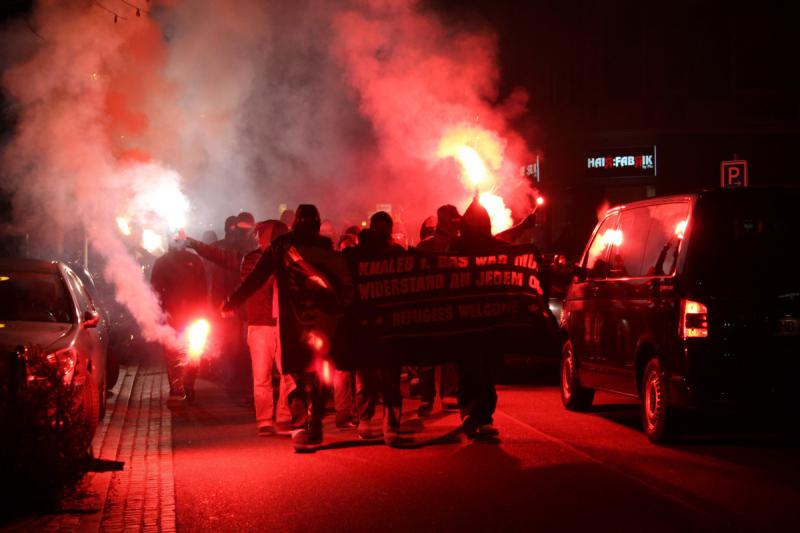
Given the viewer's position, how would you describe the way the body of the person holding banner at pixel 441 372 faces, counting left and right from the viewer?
facing the viewer

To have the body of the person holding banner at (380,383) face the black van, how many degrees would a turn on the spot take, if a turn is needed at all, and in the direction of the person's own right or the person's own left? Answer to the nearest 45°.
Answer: approximately 90° to the person's own left

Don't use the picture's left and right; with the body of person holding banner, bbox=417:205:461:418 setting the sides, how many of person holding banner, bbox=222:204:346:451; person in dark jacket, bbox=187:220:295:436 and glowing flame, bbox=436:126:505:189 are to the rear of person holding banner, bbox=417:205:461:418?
1

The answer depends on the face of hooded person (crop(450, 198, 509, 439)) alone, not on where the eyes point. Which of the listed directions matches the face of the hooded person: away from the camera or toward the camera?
toward the camera

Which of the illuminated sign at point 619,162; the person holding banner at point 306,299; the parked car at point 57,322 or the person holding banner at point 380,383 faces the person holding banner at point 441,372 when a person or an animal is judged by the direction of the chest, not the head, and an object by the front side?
the illuminated sign

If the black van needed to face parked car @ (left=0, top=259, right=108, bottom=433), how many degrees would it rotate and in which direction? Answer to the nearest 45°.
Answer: approximately 45° to its left

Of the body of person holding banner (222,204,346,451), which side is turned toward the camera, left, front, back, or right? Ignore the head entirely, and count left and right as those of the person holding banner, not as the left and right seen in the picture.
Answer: front

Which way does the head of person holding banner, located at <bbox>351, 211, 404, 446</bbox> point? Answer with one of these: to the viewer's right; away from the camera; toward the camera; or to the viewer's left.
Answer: toward the camera

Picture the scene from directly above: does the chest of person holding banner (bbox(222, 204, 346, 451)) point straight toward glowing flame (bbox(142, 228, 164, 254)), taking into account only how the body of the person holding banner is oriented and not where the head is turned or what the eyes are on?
no

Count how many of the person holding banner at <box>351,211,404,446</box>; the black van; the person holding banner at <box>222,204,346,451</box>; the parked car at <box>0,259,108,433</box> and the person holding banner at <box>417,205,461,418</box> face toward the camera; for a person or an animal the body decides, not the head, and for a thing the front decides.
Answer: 4

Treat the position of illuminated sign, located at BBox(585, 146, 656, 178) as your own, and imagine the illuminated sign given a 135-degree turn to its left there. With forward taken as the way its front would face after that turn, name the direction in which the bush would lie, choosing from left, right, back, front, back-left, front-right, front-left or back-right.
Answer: back-right

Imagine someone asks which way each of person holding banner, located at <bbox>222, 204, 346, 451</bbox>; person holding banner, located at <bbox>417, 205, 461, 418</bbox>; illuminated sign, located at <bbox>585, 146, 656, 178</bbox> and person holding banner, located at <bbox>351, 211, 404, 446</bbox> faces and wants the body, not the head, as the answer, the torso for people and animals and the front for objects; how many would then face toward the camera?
4

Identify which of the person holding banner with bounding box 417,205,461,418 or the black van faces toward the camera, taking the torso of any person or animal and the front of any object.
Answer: the person holding banner

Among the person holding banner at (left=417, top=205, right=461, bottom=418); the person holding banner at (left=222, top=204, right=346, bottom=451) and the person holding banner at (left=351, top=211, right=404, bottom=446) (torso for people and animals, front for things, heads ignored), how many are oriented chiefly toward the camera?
3

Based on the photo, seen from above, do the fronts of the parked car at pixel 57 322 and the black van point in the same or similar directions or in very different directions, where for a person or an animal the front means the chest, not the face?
very different directions

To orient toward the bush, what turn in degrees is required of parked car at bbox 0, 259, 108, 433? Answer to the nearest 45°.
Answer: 0° — it already faces it

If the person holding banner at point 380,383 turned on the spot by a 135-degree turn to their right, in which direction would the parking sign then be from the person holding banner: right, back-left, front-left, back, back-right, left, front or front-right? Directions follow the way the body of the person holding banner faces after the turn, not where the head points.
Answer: right

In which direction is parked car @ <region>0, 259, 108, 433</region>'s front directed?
toward the camera

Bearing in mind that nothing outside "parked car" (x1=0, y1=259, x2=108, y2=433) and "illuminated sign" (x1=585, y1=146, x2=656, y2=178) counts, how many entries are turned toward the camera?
2
